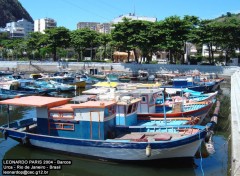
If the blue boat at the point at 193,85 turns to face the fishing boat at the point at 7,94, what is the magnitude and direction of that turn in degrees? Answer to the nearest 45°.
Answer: approximately 180°

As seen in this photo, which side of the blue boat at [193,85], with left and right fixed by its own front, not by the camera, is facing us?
right

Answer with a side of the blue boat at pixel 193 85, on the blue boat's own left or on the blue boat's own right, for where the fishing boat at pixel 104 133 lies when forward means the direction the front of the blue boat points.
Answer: on the blue boat's own right
